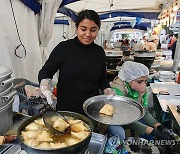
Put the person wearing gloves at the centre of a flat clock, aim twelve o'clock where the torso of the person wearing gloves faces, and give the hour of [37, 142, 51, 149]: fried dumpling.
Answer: The fried dumpling is roughly at 2 o'clock from the person wearing gloves.

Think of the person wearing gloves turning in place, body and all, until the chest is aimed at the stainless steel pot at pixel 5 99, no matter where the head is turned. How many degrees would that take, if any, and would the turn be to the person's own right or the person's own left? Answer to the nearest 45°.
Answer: approximately 90° to the person's own right

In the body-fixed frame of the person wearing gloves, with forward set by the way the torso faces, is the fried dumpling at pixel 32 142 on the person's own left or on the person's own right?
on the person's own right

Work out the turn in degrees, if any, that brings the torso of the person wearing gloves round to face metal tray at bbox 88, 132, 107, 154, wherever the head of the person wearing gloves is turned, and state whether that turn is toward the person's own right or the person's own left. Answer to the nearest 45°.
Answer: approximately 45° to the person's own right

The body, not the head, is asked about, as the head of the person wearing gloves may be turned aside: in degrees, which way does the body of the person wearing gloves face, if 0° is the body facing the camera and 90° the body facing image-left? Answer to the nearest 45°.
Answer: approximately 315°

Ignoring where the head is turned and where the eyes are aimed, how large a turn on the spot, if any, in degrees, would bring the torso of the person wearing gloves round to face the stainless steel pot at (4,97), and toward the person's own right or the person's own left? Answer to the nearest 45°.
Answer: approximately 90° to the person's own right

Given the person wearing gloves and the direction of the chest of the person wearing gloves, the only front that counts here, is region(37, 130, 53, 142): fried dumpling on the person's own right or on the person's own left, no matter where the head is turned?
on the person's own right

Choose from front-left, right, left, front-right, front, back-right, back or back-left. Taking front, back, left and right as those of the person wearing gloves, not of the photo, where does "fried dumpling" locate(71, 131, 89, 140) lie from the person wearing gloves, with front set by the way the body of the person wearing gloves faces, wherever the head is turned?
front-right

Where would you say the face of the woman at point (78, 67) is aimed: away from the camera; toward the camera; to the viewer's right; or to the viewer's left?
toward the camera

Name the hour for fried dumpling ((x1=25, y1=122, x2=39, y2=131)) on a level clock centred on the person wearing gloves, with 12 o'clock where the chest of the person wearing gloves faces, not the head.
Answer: The fried dumpling is roughly at 2 o'clock from the person wearing gloves.
